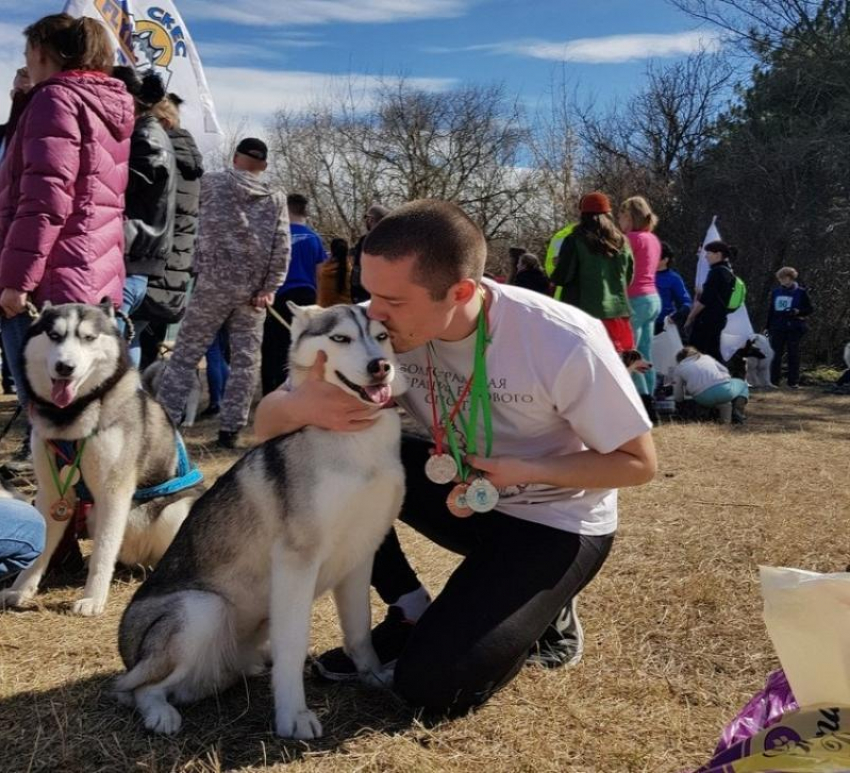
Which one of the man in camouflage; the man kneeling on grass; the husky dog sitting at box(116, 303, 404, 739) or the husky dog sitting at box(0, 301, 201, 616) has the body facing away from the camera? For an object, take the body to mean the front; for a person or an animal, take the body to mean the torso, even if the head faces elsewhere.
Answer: the man in camouflage

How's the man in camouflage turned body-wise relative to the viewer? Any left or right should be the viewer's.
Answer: facing away from the viewer

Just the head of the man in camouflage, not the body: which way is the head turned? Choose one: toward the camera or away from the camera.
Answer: away from the camera

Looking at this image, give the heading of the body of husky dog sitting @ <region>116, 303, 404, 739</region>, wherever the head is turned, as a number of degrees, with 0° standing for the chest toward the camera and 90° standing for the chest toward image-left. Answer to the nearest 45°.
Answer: approximately 315°

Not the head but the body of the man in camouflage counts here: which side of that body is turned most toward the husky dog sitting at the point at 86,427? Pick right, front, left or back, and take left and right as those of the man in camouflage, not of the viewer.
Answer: back

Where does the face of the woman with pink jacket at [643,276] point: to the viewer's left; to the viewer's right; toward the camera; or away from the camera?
to the viewer's left

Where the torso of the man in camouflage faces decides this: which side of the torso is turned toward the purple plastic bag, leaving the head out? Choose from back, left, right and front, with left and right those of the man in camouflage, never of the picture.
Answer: back

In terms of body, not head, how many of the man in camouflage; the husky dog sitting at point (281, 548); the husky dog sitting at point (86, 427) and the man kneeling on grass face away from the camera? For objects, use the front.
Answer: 1

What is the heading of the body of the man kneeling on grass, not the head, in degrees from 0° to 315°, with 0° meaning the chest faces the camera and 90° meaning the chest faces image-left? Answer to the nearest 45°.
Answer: approximately 45°

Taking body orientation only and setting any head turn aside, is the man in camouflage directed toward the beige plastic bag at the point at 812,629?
no

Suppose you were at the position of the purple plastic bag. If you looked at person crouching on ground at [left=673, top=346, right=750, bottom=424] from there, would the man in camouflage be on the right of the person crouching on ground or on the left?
left

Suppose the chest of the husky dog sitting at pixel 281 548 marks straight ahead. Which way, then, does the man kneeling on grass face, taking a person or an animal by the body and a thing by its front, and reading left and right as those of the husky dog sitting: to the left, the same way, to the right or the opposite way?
to the right
